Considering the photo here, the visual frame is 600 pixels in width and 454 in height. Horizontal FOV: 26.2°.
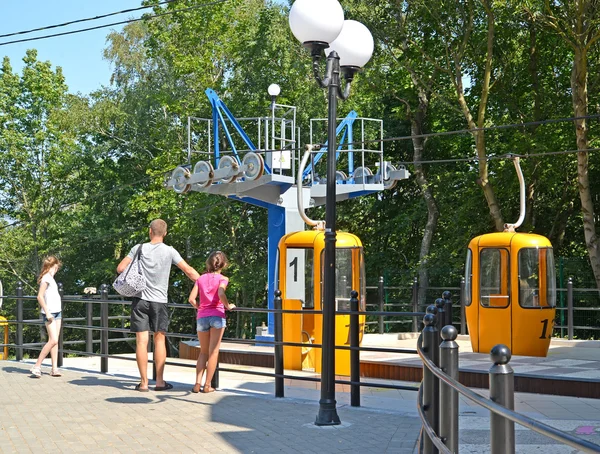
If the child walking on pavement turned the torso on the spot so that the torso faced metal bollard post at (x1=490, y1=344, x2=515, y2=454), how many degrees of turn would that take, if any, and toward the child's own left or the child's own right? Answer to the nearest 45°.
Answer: approximately 90° to the child's own right

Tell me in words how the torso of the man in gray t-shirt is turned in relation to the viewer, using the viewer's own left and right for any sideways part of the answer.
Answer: facing away from the viewer

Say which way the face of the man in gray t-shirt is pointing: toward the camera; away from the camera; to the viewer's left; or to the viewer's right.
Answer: away from the camera

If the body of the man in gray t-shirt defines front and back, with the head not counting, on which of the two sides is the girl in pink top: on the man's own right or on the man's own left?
on the man's own right

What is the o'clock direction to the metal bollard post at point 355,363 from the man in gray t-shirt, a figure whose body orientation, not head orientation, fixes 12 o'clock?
The metal bollard post is roughly at 4 o'clock from the man in gray t-shirt.

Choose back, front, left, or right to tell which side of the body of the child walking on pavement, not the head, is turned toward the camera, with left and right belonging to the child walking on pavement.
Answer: right

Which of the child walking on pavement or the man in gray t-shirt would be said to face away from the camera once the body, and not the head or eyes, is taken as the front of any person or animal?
the man in gray t-shirt

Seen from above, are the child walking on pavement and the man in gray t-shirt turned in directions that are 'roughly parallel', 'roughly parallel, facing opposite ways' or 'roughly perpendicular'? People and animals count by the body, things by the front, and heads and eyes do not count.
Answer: roughly perpendicular

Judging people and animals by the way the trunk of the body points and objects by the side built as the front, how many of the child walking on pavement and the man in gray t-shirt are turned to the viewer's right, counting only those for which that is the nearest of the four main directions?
1

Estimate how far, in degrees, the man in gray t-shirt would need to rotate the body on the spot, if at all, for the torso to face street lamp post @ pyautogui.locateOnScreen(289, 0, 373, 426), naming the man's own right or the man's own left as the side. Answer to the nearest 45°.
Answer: approximately 135° to the man's own right

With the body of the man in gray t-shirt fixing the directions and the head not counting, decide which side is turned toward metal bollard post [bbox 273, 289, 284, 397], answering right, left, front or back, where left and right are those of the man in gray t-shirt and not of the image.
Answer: right

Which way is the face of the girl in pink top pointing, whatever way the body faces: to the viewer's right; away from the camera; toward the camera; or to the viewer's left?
away from the camera
